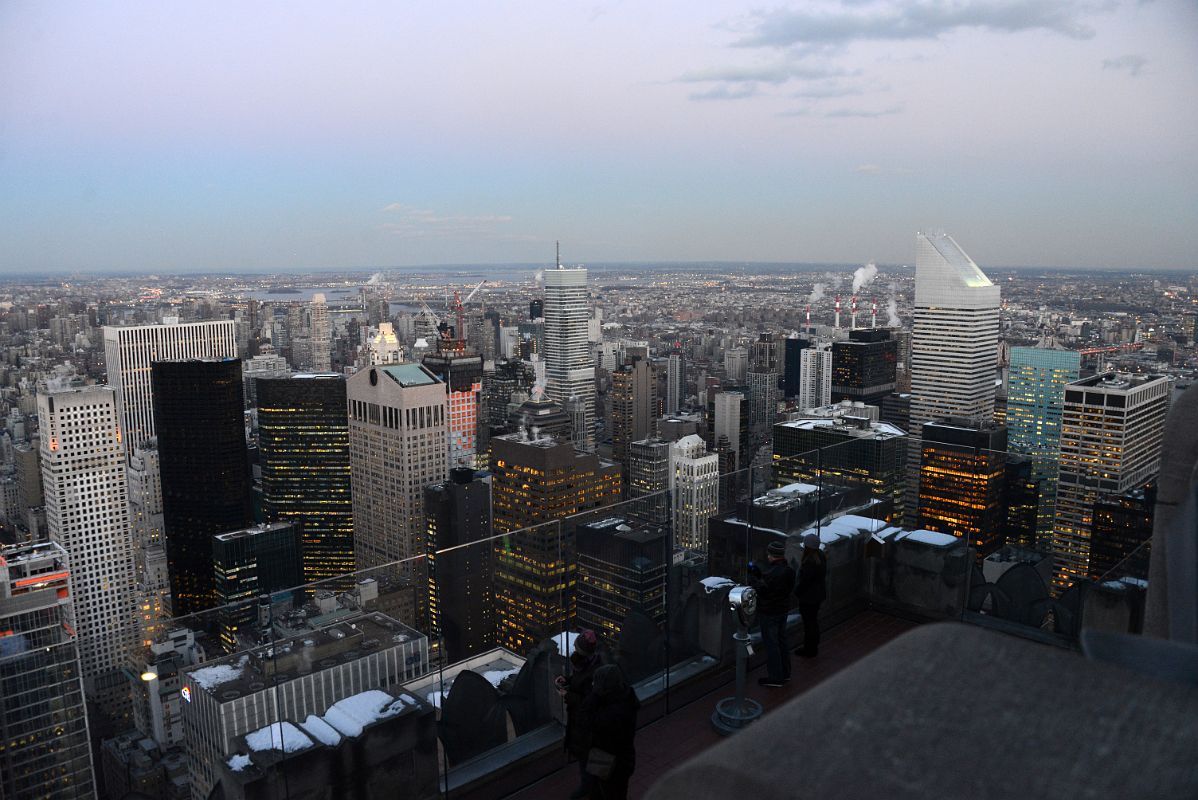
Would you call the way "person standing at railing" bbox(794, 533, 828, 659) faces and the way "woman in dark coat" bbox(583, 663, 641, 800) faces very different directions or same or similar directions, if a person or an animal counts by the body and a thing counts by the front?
same or similar directions

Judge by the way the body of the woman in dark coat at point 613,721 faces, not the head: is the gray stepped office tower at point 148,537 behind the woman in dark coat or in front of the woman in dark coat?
in front

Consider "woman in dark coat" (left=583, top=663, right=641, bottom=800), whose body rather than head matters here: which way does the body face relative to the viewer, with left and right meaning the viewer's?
facing away from the viewer and to the left of the viewer

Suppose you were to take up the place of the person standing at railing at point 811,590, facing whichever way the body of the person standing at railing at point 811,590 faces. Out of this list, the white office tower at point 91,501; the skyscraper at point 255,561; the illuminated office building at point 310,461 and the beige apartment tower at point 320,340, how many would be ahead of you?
4

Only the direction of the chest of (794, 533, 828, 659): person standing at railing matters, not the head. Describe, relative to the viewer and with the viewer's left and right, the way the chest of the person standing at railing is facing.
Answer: facing away from the viewer and to the left of the viewer

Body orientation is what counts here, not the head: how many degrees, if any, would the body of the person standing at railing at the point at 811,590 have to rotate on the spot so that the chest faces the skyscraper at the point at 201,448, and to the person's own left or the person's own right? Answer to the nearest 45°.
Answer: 0° — they already face it

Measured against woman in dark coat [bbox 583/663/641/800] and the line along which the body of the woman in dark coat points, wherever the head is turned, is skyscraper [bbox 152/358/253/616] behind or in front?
in front

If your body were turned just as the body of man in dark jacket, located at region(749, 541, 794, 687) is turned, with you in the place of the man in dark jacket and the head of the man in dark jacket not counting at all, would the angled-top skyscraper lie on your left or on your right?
on your right

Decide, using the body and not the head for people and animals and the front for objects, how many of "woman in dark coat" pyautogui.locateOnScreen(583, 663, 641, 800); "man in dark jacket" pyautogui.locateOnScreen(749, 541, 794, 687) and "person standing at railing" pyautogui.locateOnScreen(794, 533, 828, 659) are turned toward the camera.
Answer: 0

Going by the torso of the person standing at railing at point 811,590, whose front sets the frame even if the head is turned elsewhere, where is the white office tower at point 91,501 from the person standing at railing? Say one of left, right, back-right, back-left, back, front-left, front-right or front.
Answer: front

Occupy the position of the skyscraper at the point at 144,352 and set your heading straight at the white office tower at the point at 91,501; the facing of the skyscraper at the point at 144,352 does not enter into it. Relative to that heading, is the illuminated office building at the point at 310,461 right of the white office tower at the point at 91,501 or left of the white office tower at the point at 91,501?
left
